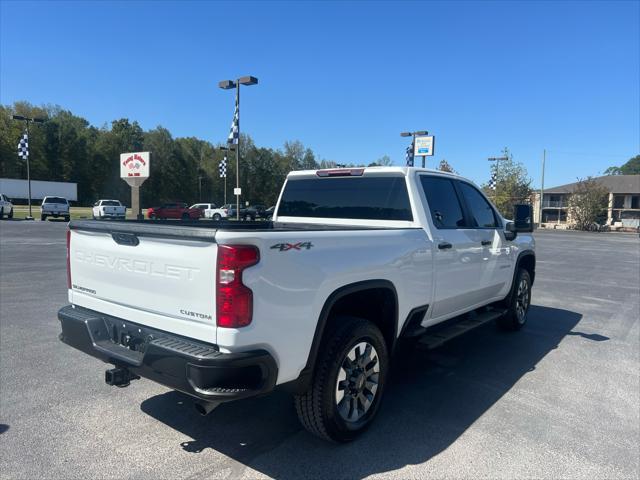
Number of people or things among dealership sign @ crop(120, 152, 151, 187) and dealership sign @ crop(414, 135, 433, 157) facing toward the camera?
2

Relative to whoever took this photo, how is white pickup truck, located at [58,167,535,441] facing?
facing away from the viewer and to the right of the viewer

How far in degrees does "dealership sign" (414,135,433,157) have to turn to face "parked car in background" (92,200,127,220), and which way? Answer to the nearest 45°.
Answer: approximately 90° to its right

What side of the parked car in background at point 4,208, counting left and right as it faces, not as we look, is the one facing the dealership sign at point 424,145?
right

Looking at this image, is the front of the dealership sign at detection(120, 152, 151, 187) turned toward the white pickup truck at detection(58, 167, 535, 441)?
yes

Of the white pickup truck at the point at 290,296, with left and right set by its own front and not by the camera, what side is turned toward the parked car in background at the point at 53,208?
left

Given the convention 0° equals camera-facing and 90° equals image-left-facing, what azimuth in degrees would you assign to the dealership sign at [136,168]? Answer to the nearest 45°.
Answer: approximately 0°
